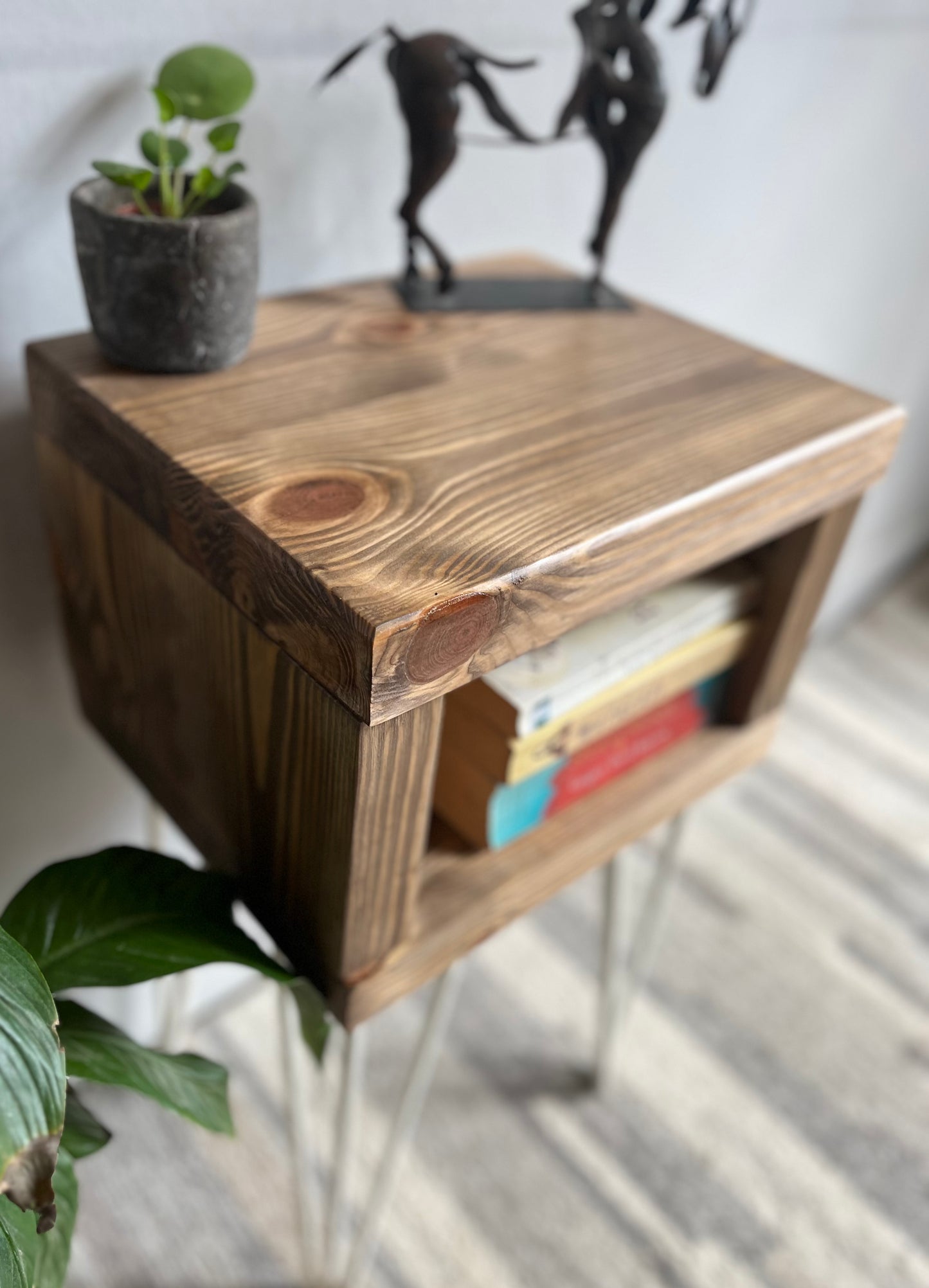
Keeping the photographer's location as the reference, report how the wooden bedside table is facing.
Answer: facing the viewer and to the right of the viewer

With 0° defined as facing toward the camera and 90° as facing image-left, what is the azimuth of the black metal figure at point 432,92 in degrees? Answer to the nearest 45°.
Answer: approximately 270°
